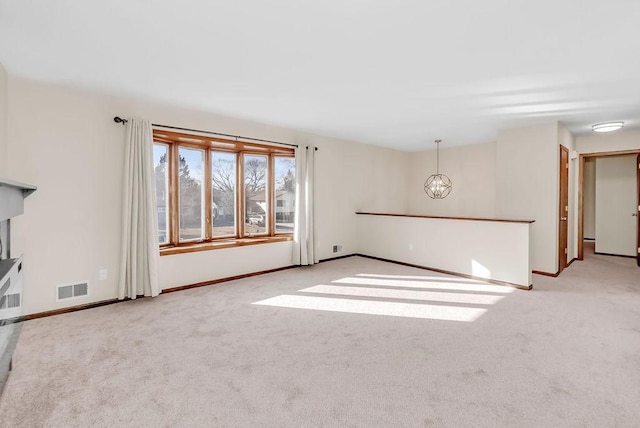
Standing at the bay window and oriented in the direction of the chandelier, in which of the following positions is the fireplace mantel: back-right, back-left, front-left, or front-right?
back-right

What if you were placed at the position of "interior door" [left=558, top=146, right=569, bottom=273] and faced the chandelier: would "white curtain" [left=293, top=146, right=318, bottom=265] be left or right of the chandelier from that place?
left

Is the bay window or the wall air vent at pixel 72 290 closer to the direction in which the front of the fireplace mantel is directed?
the bay window

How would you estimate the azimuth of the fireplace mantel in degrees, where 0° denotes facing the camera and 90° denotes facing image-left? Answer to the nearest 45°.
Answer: approximately 270°

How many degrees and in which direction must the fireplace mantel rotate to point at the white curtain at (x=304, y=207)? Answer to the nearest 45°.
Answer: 0° — it already faces it

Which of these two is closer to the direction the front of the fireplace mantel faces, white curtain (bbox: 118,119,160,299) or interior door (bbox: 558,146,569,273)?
the interior door

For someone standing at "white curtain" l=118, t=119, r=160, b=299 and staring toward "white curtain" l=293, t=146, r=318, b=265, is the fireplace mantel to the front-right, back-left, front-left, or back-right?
back-right

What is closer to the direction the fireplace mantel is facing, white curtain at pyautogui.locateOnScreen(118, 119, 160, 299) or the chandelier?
the chandelier

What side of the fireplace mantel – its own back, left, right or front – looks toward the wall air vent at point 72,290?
left

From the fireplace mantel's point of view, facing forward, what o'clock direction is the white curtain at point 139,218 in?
The white curtain is roughly at 10 o'clock from the fireplace mantel.
